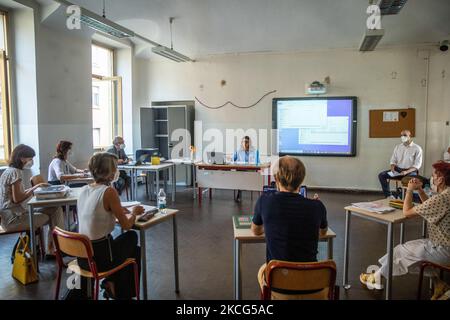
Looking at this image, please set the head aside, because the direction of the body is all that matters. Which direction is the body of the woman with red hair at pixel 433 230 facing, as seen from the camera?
to the viewer's left

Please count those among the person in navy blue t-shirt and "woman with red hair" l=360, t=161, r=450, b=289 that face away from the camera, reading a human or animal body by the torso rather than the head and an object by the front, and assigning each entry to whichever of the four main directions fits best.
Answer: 1

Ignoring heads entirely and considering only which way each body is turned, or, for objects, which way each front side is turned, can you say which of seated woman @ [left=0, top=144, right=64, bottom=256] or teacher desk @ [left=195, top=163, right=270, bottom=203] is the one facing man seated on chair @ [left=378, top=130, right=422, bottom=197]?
the seated woman

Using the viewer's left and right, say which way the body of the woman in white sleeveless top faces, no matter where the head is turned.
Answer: facing away from the viewer and to the right of the viewer

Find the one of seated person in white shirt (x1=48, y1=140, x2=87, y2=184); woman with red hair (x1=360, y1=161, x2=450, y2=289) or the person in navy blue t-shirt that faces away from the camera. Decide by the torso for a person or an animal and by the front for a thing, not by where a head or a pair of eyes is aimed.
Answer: the person in navy blue t-shirt

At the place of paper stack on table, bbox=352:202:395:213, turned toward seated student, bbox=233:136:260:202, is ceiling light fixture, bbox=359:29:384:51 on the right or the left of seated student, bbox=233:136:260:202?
right

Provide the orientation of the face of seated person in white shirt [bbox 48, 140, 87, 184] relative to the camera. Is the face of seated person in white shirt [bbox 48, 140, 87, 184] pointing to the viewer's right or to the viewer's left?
to the viewer's right

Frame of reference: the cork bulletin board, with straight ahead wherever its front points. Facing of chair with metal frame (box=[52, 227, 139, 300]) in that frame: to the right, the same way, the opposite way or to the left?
the opposite way

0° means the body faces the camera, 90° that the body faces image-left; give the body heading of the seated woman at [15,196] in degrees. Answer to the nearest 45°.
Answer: approximately 270°

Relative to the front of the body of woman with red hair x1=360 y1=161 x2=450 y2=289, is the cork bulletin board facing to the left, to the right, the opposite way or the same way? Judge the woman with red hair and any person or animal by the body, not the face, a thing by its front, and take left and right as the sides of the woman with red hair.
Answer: to the left

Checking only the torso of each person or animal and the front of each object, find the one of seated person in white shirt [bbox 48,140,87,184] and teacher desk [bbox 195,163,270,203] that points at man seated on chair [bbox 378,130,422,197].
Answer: the seated person in white shirt

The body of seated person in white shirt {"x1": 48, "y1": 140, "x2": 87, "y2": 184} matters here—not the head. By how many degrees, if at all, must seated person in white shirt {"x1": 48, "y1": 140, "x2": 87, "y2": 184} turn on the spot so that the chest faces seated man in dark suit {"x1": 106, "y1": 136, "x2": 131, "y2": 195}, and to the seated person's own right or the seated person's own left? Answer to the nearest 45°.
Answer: approximately 45° to the seated person's own left
